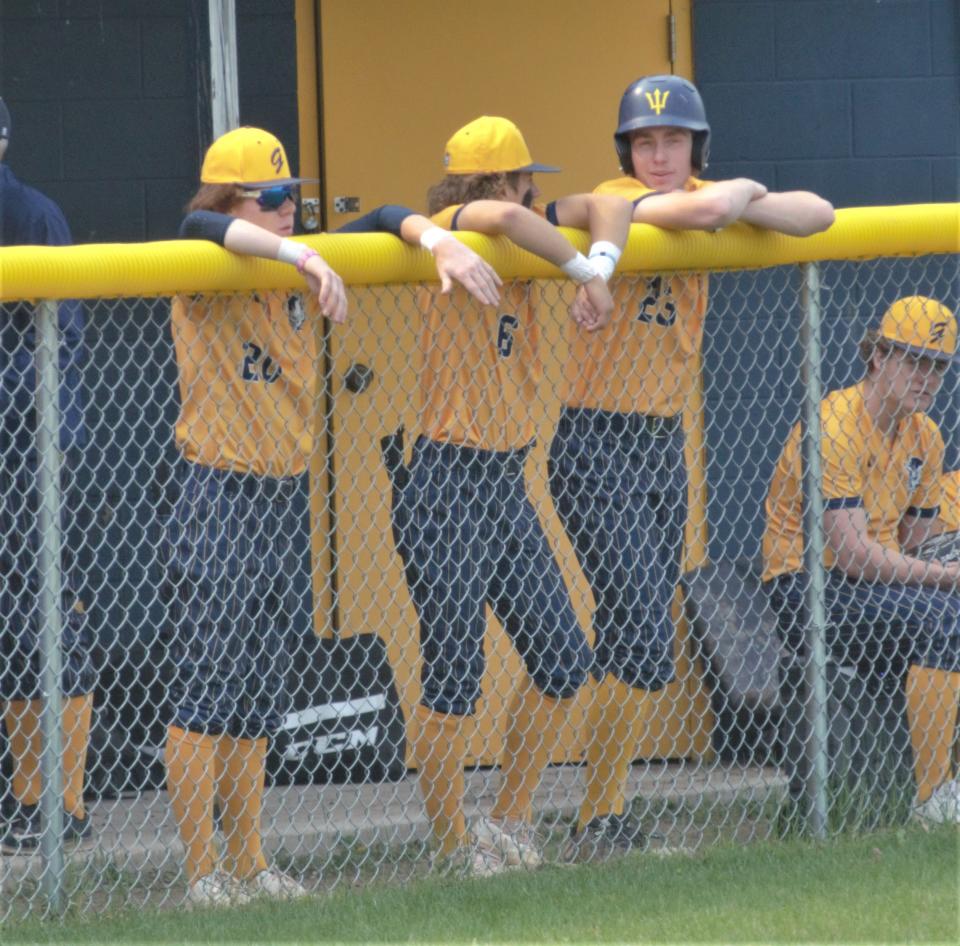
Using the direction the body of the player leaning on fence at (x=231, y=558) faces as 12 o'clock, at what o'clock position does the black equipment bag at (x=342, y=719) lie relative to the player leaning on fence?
The black equipment bag is roughly at 8 o'clock from the player leaning on fence.

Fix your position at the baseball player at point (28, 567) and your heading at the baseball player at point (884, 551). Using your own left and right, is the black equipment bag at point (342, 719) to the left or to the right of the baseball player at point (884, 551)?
left

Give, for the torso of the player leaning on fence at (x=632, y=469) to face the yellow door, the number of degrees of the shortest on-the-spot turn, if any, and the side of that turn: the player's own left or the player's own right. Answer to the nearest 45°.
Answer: approximately 180°

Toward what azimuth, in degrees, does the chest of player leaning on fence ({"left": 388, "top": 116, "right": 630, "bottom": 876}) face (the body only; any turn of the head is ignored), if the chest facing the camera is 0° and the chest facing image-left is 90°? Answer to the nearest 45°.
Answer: approximately 315°

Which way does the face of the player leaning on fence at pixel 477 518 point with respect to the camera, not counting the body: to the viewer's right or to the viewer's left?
to the viewer's right

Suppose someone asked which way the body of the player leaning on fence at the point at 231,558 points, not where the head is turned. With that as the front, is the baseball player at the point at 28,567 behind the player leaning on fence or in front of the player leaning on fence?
behind

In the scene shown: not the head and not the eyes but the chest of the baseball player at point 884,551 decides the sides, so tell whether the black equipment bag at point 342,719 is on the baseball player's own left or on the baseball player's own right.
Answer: on the baseball player's own right
